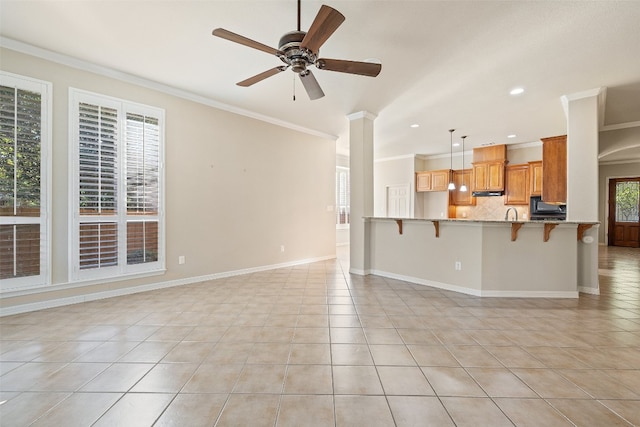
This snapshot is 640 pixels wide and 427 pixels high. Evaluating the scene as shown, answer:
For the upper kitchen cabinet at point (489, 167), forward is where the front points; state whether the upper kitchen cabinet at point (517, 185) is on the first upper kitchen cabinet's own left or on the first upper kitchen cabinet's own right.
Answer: on the first upper kitchen cabinet's own left

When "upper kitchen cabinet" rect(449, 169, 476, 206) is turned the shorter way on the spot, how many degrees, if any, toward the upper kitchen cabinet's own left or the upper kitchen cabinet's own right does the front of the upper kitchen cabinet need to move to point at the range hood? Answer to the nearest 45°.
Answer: approximately 45° to the upper kitchen cabinet's own left

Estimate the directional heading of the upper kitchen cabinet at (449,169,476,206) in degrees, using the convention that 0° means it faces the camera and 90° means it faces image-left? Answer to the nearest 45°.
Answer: approximately 0°

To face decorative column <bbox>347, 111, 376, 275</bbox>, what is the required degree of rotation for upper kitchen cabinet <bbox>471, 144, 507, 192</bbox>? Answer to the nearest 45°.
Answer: approximately 45° to its right

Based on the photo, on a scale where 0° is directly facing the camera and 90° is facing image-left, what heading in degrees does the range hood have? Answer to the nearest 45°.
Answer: approximately 0°
